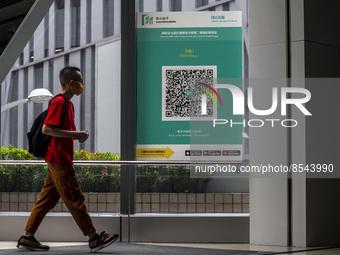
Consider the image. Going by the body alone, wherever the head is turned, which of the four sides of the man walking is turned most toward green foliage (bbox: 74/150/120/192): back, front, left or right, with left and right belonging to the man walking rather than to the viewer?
left

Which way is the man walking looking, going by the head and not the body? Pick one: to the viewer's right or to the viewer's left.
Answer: to the viewer's right

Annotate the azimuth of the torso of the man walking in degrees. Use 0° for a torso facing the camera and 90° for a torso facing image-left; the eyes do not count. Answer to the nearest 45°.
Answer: approximately 270°

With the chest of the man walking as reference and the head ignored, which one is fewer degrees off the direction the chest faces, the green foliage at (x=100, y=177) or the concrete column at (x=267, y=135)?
the concrete column

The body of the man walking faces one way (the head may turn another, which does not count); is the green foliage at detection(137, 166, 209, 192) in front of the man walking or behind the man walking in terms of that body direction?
in front

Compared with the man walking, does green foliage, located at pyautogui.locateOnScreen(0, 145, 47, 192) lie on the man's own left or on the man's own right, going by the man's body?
on the man's own left

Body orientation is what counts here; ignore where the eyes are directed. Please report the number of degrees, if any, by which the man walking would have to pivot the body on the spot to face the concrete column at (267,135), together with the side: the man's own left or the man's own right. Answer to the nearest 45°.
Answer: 0° — they already face it
